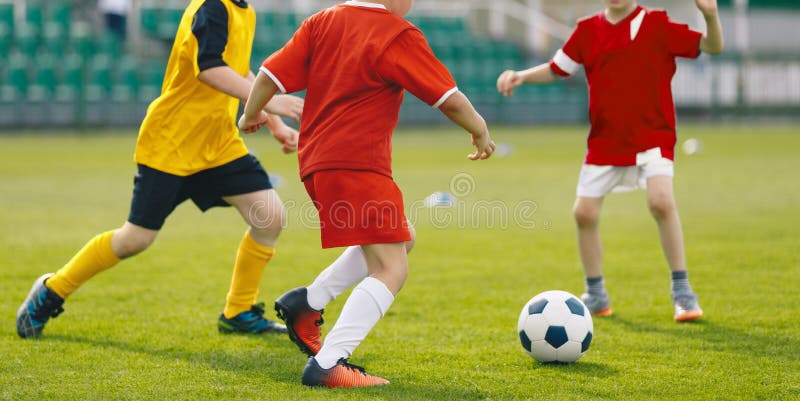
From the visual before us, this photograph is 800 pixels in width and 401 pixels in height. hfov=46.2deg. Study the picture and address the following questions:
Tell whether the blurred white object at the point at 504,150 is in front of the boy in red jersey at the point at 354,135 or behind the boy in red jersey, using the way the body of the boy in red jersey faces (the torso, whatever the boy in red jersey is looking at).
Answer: in front

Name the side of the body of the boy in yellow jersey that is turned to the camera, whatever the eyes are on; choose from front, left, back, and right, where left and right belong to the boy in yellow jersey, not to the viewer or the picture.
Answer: right

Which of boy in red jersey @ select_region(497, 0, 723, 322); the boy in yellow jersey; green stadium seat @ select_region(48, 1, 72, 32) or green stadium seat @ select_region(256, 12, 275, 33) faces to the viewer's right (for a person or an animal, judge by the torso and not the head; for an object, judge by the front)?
the boy in yellow jersey

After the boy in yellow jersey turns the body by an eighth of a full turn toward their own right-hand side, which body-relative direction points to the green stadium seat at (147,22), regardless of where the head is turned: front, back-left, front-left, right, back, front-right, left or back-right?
back-left

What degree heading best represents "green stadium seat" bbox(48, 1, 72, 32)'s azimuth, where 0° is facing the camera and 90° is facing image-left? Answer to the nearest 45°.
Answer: approximately 0°

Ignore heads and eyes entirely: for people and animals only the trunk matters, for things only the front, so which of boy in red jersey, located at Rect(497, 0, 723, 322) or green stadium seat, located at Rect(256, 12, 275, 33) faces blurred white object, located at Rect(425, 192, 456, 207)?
the green stadium seat

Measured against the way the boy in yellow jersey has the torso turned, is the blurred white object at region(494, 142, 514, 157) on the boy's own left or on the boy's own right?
on the boy's own left

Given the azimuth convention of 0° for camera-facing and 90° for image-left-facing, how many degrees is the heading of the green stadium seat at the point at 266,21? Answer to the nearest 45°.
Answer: approximately 0°

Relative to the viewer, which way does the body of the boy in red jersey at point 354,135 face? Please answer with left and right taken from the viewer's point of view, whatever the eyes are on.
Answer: facing away from the viewer and to the right of the viewer

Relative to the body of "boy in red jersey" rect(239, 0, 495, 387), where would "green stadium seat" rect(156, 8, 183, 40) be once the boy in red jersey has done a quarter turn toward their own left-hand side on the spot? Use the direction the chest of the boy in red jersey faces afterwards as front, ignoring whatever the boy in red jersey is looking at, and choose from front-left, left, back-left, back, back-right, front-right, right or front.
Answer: front-right

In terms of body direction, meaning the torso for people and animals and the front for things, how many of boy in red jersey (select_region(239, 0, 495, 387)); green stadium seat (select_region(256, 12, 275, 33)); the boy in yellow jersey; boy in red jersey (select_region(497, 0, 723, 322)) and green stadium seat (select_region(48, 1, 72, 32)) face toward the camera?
3

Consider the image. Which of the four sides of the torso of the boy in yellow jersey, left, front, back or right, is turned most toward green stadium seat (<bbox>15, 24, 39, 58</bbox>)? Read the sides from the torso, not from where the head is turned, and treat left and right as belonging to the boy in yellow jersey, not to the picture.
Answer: left

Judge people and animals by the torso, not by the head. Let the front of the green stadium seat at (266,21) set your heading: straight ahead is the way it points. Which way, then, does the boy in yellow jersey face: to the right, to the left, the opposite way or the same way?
to the left

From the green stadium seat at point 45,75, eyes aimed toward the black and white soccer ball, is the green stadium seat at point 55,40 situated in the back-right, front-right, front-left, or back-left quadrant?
back-left
